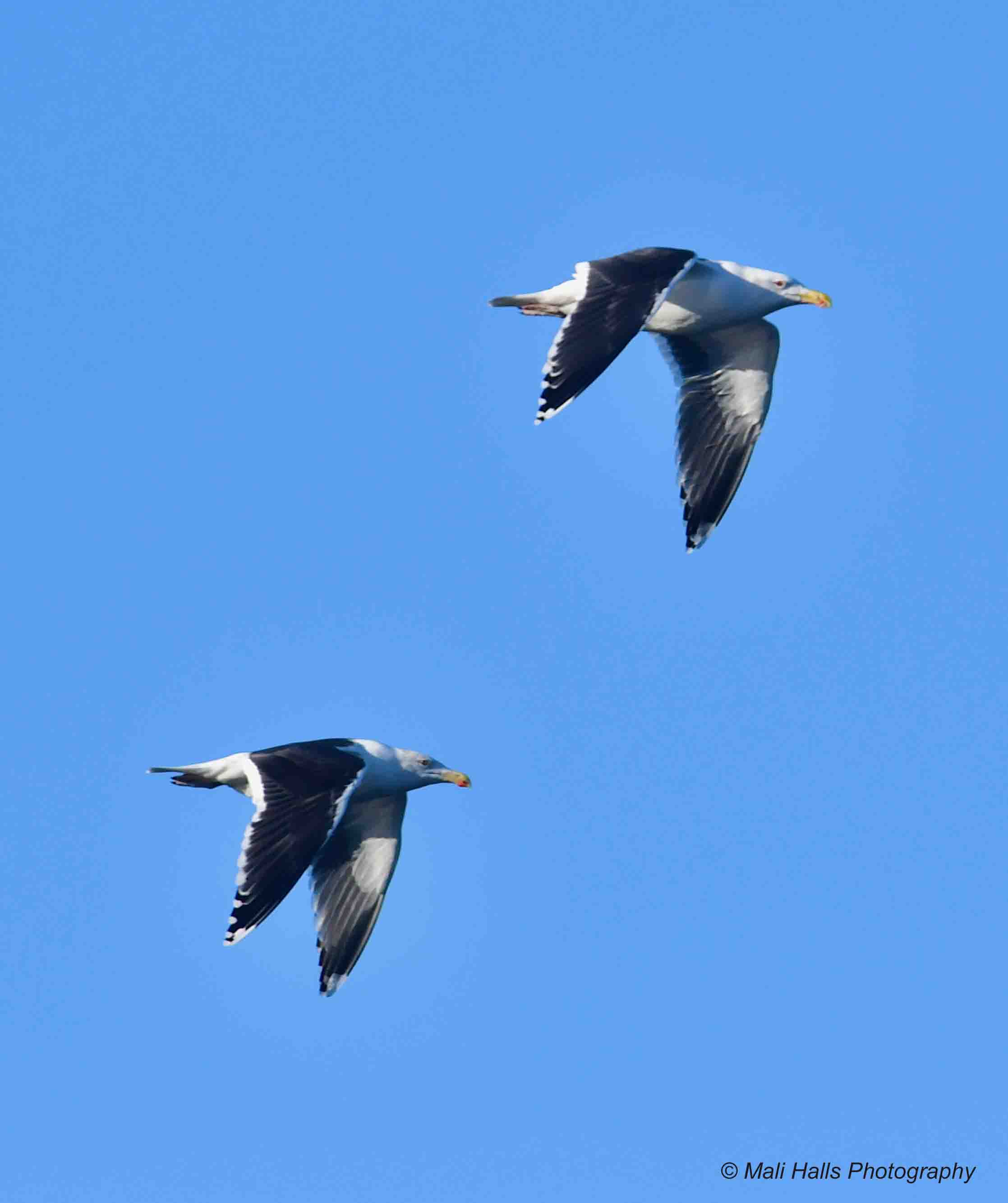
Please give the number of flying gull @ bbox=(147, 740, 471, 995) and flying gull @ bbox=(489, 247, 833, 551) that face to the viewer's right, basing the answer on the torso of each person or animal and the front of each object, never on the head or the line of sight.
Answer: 2

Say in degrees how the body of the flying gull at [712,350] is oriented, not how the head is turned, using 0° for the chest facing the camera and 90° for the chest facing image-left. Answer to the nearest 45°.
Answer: approximately 270°

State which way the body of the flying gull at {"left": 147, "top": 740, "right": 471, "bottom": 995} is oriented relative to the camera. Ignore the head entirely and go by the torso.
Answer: to the viewer's right
